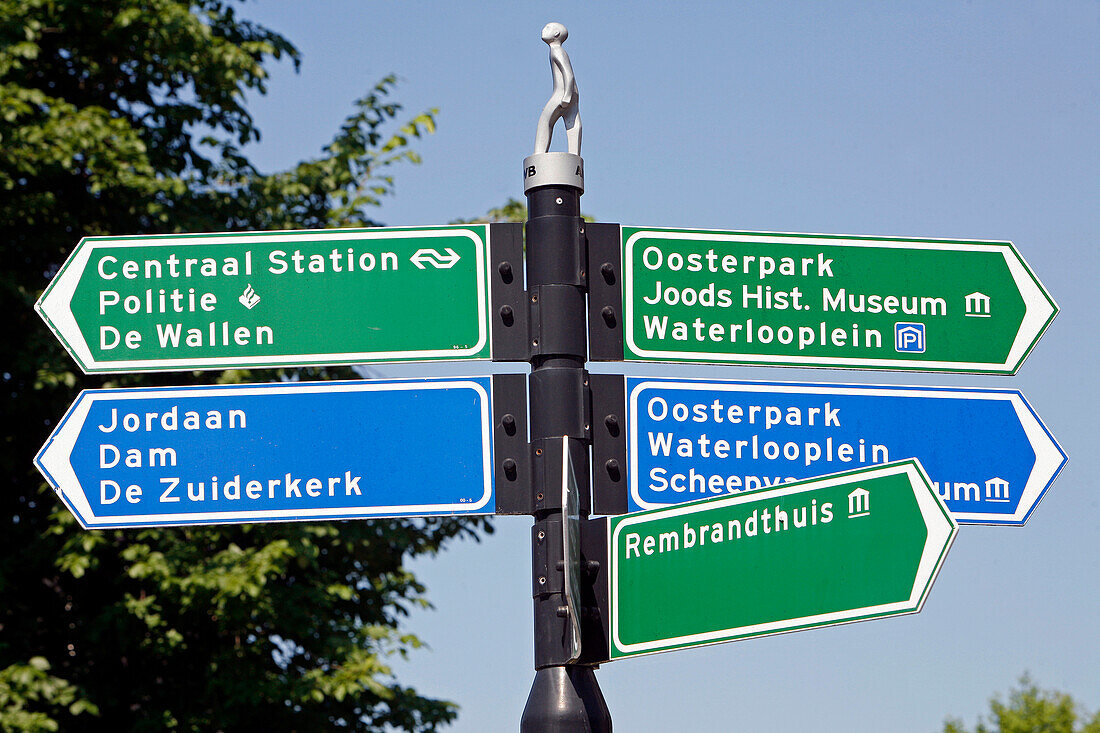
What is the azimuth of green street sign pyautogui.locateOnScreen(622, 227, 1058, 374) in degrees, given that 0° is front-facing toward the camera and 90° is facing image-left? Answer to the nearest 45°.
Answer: approximately 0°

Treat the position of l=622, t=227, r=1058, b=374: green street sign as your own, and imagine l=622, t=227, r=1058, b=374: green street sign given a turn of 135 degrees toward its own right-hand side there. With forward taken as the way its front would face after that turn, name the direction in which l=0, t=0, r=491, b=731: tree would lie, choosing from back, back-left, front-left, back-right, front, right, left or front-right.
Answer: front

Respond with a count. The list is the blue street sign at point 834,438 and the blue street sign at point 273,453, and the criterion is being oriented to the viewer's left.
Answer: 0

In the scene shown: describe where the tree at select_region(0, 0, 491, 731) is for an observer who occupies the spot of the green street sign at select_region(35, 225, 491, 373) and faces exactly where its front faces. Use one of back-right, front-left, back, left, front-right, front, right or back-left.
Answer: back

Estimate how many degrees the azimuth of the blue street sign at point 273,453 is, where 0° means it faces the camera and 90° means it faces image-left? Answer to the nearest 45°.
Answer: approximately 0°

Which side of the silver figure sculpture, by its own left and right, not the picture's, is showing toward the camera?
left

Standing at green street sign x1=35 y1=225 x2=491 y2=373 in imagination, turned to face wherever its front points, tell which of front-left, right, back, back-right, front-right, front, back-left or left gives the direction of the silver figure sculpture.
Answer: front-left

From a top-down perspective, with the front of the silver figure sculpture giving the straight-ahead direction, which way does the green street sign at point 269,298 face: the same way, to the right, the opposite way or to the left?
to the left
